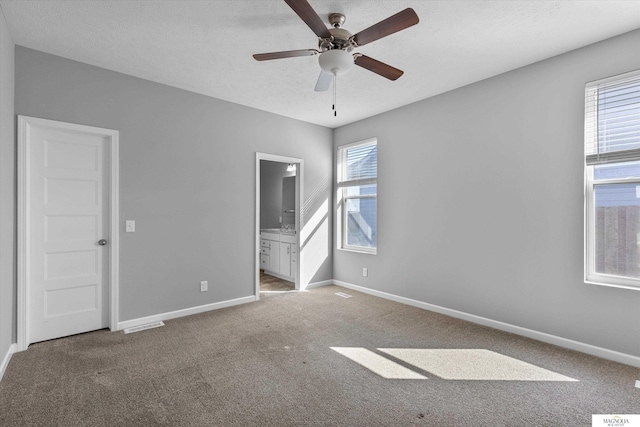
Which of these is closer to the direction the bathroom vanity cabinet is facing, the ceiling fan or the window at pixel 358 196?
the ceiling fan

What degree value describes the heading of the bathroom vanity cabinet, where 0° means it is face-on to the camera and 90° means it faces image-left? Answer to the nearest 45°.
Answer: approximately 45°

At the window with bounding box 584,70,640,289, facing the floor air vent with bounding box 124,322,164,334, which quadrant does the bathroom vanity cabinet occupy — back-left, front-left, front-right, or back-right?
front-right

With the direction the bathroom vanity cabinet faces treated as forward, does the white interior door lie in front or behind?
in front

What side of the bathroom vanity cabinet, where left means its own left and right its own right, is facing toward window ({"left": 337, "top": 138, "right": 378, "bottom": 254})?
left

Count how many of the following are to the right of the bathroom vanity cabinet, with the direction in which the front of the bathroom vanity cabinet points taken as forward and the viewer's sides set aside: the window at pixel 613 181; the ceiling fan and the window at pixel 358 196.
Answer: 0

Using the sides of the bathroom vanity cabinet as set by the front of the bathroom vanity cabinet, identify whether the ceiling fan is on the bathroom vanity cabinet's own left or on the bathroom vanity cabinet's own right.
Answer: on the bathroom vanity cabinet's own left

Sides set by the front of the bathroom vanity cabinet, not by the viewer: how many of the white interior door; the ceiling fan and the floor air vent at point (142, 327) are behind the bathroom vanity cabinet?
0

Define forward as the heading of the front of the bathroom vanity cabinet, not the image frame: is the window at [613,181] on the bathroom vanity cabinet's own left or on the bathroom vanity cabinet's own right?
on the bathroom vanity cabinet's own left

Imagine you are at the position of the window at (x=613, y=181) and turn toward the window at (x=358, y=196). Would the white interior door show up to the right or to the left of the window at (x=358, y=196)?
left

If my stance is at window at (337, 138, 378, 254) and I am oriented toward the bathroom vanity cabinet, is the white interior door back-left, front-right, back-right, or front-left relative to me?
front-left

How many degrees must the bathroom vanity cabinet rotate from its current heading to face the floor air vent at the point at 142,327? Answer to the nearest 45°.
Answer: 0° — it already faces it
